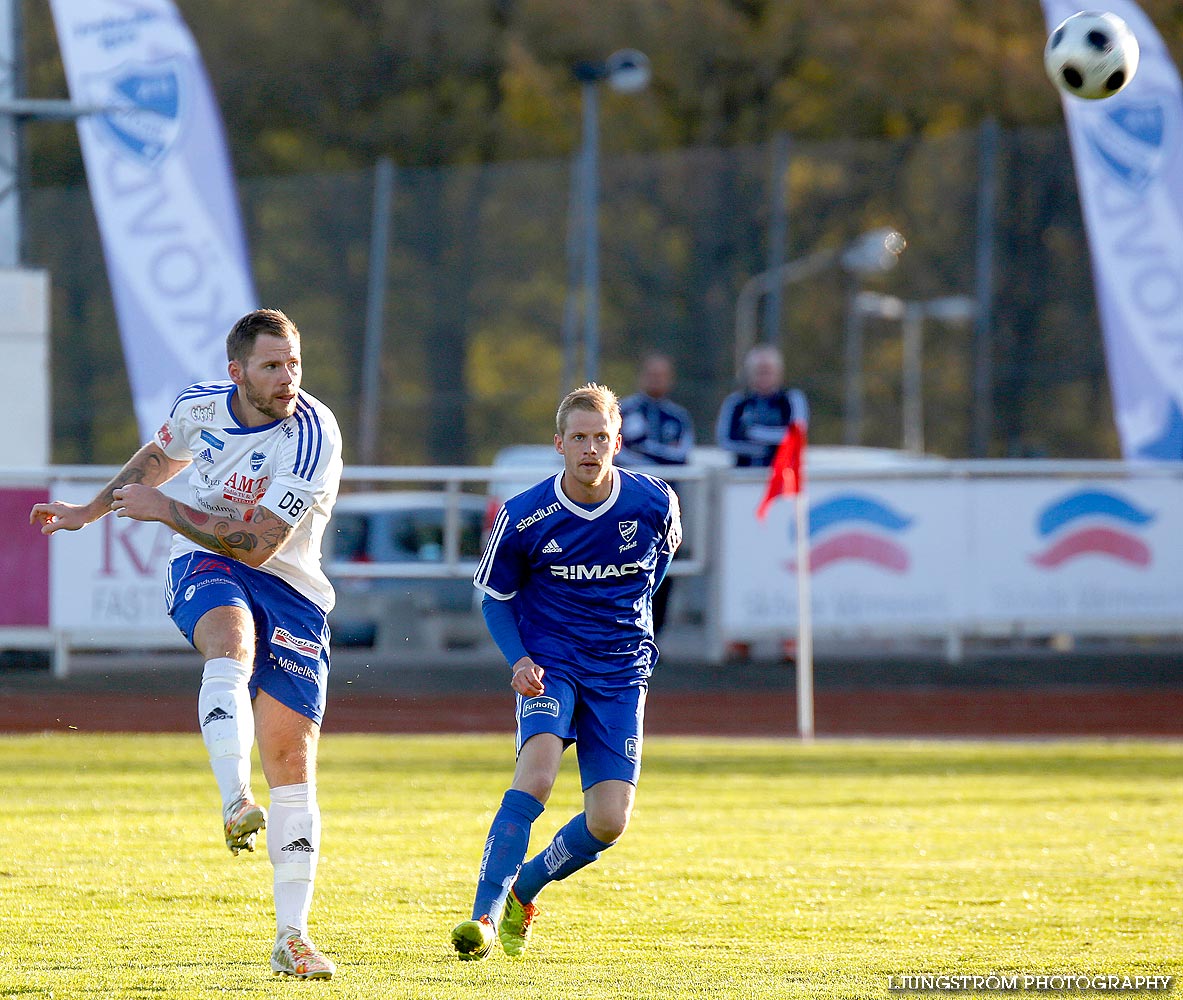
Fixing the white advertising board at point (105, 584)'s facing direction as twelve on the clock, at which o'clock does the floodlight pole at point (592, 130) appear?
The floodlight pole is roughly at 7 o'clock from the white advertising board.

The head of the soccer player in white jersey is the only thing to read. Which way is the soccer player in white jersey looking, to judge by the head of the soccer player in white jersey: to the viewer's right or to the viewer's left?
to the viewer's right

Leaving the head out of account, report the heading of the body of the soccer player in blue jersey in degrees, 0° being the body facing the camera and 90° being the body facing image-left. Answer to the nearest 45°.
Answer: approximately 0°

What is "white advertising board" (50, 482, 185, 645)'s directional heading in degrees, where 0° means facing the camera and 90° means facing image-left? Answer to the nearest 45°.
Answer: approximately 0°
